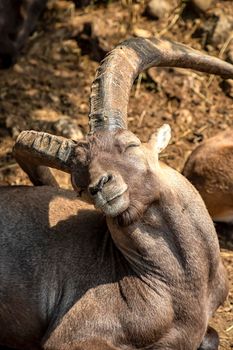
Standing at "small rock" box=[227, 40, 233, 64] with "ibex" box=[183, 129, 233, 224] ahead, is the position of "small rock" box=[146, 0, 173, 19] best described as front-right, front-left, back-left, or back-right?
back-right
